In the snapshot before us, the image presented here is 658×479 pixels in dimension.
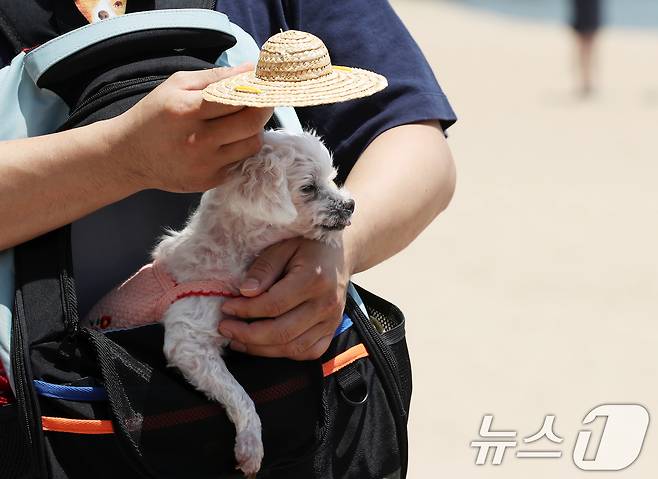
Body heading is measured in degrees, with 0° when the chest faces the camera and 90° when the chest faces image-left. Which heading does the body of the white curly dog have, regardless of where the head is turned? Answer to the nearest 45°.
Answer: approximately 270°
